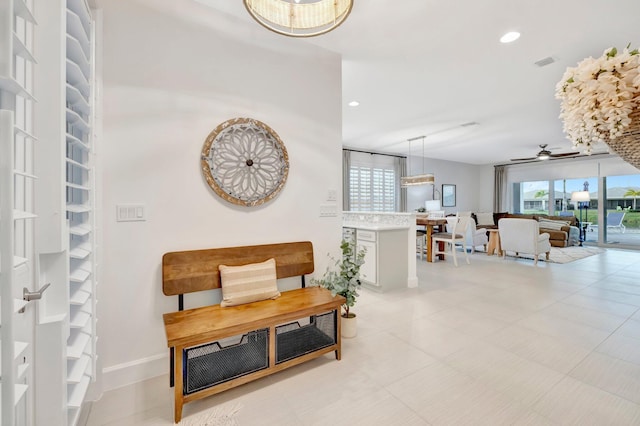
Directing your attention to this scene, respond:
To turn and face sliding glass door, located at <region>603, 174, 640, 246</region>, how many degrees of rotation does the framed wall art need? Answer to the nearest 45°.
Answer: approximately 45° to its left

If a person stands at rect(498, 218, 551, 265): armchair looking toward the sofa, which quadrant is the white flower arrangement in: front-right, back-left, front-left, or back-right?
back-right

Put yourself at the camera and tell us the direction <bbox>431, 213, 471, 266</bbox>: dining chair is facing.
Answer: facing away from the viewer and to the left of the viewer

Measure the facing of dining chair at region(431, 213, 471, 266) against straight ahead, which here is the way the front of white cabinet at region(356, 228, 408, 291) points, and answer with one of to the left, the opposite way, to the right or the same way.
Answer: to the right

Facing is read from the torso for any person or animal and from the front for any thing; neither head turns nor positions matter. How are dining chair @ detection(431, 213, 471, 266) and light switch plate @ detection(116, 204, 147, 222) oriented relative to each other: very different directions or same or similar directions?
very different directions

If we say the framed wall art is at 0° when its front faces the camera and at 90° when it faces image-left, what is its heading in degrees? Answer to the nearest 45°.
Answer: approximately 315°

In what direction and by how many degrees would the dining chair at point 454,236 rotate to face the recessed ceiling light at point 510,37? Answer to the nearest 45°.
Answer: approximately 135° to its left
